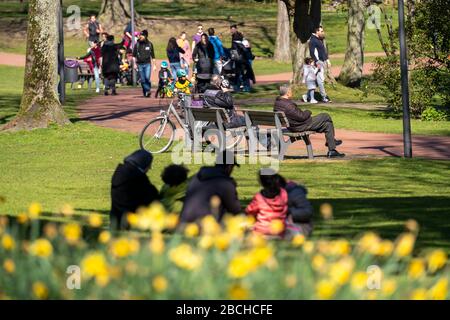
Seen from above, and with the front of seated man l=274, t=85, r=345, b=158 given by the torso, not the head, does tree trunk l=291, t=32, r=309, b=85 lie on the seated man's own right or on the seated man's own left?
on the seated man's own left

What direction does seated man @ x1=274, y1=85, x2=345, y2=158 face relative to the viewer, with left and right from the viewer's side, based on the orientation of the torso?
facing to the right of the viewer

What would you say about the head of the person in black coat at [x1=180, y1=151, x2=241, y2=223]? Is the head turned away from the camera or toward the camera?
away from the camera

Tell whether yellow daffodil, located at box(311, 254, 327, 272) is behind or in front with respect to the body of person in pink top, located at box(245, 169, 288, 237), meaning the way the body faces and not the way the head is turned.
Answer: behind

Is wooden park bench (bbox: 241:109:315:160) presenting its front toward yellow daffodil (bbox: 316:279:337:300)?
no

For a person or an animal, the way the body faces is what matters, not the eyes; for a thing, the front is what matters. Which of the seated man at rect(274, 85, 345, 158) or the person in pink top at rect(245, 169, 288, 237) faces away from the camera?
the person in pink top

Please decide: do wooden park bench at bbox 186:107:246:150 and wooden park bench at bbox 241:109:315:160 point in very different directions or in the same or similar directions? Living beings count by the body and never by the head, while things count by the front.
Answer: same or similar directions

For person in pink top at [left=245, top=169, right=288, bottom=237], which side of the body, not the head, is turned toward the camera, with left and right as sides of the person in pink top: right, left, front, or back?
back

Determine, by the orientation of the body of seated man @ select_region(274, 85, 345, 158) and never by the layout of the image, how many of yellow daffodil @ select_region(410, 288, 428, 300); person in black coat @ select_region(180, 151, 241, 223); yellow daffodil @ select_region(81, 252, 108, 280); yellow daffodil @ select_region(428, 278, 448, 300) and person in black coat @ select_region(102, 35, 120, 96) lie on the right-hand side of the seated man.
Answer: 4

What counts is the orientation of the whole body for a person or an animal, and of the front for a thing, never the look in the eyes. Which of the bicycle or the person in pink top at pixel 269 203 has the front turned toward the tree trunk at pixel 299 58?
the person in pink top

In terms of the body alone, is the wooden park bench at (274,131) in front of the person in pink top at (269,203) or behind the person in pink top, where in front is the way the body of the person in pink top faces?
in front

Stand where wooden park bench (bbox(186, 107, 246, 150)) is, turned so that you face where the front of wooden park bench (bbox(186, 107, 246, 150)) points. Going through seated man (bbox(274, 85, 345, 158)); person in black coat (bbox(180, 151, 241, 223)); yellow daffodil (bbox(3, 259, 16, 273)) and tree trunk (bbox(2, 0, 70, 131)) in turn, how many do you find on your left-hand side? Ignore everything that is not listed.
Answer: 1

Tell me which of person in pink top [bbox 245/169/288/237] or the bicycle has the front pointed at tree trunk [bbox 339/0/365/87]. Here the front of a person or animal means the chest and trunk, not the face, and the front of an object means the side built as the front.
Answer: the person in pink top

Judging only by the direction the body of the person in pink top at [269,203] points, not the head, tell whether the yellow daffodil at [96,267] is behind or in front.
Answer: behind

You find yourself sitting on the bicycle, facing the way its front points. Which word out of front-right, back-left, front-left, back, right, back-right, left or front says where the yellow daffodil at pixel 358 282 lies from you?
left

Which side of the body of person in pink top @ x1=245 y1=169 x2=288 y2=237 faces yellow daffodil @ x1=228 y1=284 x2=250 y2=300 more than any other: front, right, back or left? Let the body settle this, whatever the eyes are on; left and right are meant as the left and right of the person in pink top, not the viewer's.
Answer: back
